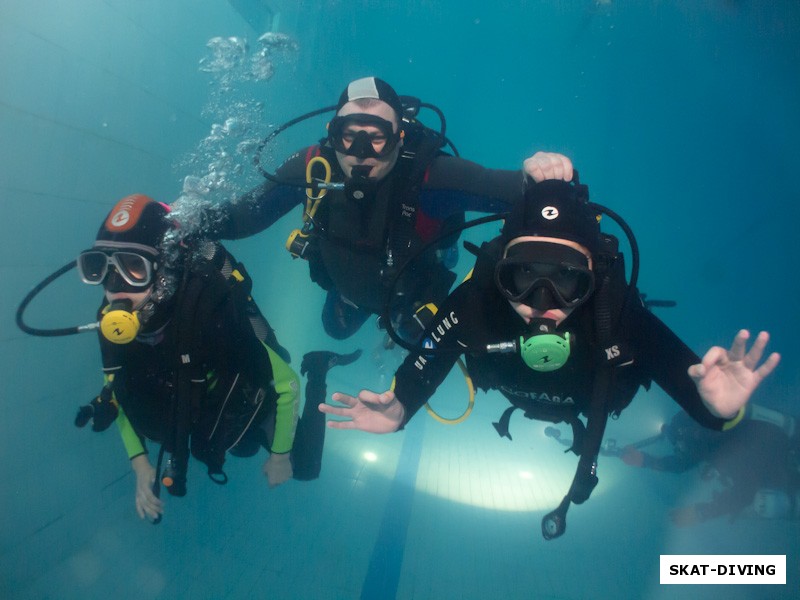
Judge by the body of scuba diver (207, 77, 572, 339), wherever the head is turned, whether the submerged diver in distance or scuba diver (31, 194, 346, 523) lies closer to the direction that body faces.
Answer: the scuba diver

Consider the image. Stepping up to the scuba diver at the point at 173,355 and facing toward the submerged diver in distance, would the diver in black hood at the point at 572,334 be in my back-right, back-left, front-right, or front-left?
front-right

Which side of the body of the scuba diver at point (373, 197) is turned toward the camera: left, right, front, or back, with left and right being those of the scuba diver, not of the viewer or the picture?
front

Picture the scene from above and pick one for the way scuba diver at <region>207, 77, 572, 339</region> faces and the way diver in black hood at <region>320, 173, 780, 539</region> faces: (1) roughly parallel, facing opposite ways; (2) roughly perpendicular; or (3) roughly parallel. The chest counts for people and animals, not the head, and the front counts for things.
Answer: roughly parallel

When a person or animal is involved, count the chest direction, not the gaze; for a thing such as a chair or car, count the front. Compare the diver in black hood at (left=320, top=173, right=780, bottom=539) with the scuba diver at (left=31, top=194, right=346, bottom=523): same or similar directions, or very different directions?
same or similar directions

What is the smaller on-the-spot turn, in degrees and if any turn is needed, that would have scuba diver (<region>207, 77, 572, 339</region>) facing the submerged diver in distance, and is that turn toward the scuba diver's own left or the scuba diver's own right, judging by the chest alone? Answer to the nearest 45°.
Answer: approximately 135° to the scuba diver's own left

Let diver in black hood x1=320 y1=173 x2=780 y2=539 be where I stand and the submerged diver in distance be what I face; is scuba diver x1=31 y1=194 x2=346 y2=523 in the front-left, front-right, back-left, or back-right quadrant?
back-left

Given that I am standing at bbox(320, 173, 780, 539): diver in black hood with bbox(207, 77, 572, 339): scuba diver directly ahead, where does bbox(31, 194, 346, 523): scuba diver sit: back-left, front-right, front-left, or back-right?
front-left

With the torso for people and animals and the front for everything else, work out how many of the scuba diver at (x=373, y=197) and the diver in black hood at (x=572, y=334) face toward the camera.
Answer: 2

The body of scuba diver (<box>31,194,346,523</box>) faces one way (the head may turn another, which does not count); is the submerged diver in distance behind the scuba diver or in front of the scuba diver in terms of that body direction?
behind

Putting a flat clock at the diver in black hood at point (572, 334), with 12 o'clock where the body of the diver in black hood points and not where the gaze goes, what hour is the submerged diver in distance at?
The submerged diver in distance is roughly at 7 o'clock from the diver in black hood.

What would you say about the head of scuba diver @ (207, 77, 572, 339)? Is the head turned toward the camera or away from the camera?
toward the camera

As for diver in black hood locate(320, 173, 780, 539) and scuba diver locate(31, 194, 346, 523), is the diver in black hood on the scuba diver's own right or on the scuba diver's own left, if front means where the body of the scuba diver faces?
on the scuba diver's own left

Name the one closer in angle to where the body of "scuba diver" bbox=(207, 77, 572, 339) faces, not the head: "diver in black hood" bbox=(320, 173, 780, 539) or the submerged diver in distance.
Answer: the diver in black hood

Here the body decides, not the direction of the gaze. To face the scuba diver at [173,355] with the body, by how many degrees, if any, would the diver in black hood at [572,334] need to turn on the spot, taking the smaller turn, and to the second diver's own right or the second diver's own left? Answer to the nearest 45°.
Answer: approximately 90° to the second diver's own right

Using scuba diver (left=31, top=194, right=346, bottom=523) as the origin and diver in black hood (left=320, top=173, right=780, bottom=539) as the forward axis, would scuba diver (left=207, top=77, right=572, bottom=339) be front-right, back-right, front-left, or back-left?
front-left
